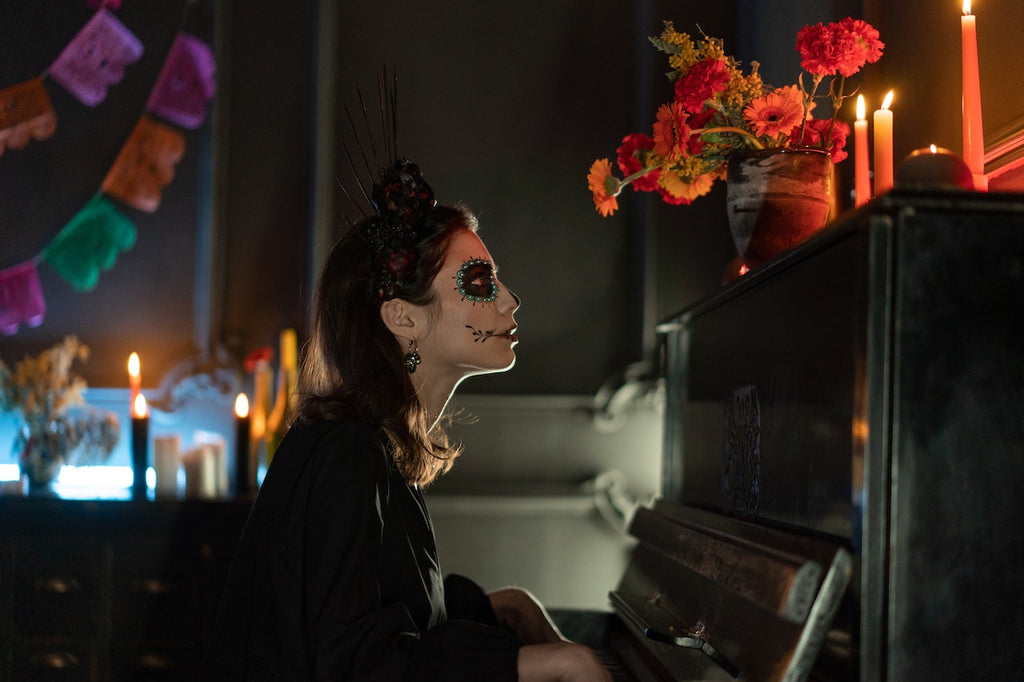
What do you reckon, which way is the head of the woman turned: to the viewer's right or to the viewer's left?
to the viewer's right

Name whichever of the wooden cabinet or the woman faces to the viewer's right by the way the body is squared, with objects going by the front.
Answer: the woman

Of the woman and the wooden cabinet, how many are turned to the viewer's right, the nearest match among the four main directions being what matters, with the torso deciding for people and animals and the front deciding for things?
1

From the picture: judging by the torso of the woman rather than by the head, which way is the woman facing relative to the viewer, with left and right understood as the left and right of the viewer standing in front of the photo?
facing to the right of the viewer

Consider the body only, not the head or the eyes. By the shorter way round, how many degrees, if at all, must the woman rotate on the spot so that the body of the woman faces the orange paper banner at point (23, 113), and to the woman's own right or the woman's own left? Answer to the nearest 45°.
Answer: approximately 135° to the woman's own left
